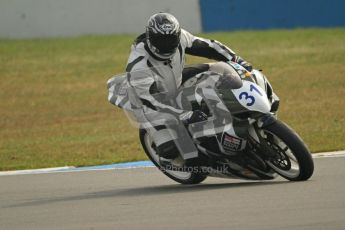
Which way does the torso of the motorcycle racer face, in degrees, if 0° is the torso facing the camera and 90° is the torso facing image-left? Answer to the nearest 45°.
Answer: approximately 315°
